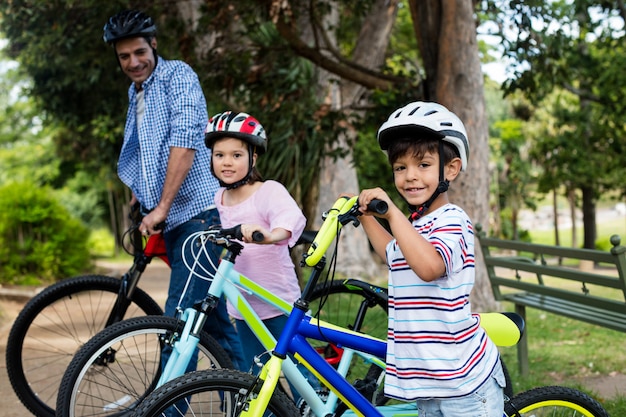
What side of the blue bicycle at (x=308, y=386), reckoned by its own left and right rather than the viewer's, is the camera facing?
left

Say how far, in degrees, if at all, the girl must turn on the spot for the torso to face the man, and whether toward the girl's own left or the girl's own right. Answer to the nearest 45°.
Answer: approximately 90° to the girl's own right

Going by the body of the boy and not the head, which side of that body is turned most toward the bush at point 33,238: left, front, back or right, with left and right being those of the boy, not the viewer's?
right

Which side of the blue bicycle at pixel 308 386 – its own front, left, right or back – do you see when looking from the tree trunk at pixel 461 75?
right

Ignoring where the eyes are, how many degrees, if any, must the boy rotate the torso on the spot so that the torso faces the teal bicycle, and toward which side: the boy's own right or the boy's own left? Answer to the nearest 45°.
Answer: approximately 90° to the boy's own right
